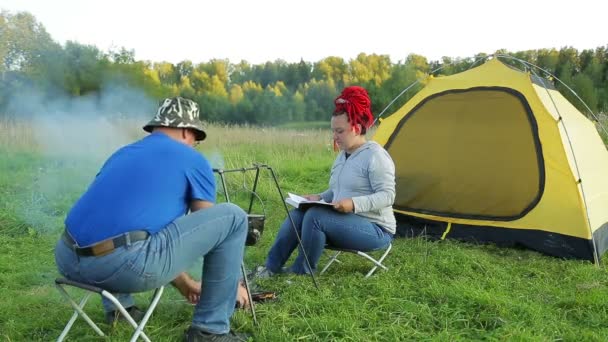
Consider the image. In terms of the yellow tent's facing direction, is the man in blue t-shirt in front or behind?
in front

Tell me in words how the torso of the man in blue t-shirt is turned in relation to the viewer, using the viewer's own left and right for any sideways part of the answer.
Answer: facing away from the viewer and to the right of the viewer

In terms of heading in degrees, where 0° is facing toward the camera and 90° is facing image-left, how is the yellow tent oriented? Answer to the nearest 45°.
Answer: approximately 45°

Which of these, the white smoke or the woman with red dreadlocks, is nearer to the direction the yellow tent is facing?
the woman with red dreadlocks

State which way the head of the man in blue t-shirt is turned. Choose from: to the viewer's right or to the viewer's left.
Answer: to the viewer's right

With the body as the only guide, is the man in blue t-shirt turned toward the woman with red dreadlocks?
yes

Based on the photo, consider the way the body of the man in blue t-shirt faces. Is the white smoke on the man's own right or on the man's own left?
on the man's own left

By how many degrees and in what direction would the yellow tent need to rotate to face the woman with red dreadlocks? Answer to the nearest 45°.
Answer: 0° — it already faces them

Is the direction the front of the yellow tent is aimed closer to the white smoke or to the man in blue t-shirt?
the man in blue t-shirt

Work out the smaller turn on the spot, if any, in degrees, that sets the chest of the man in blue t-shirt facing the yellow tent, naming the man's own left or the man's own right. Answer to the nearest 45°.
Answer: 0° — they already face it
